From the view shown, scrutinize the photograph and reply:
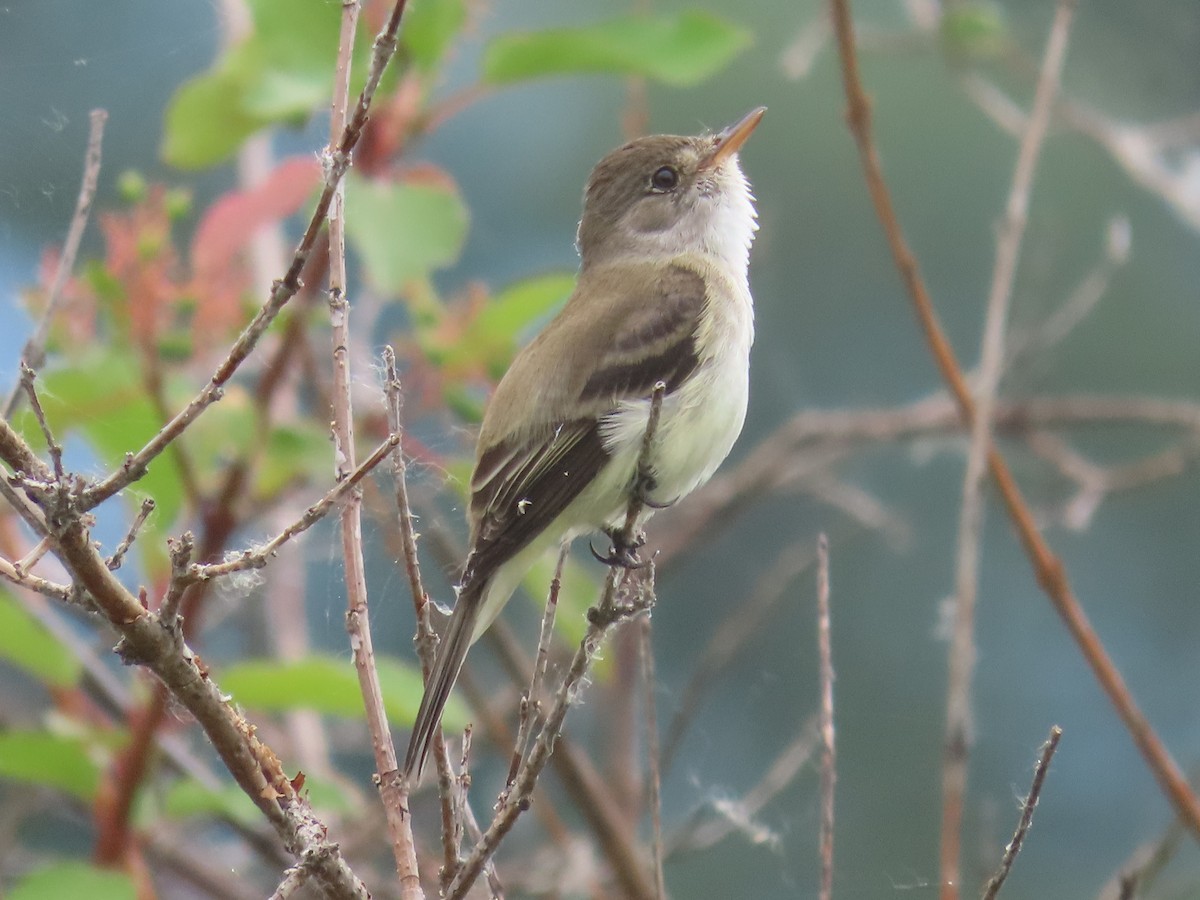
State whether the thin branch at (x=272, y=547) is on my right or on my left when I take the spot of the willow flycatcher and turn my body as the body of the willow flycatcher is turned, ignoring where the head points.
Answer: on my right

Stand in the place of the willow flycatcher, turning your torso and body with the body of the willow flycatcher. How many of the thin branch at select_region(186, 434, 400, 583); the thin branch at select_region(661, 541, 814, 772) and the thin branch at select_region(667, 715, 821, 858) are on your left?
2

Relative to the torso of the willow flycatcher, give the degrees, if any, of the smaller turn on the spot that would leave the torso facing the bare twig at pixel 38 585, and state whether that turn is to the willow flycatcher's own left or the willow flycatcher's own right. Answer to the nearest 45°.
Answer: approximately 135° to the willow flycatcher's own right

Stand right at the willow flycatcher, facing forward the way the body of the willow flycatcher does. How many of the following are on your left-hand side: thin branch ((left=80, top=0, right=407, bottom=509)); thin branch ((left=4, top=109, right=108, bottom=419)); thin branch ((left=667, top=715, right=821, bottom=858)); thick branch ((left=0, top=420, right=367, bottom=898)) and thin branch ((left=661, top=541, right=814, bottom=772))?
2

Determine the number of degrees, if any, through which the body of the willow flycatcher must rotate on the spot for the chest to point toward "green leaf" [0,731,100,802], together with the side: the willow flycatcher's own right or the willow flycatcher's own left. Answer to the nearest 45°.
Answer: approximately 180°

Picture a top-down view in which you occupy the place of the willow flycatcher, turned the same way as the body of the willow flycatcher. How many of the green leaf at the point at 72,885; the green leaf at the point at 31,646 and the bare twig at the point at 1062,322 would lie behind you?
2

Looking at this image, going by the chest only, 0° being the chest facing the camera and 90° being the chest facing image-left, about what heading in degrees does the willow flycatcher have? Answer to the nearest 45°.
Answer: approximately 270°

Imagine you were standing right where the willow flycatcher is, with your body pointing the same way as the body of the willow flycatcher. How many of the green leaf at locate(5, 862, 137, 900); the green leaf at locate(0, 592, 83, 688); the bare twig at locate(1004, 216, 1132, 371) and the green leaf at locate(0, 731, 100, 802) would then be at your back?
3
